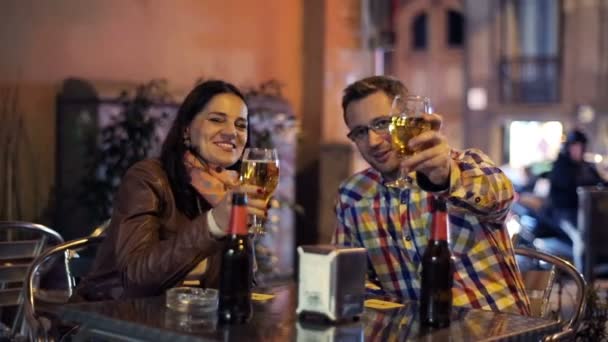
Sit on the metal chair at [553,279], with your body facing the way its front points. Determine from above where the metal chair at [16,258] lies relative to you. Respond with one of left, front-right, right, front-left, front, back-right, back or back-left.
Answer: front-right

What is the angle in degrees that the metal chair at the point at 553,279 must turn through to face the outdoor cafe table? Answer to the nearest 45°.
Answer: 0° — it already faces it

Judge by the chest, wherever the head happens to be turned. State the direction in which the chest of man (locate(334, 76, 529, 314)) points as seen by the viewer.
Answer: toward the camera

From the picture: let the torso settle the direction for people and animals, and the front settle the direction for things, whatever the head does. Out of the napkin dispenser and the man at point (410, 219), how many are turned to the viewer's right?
0

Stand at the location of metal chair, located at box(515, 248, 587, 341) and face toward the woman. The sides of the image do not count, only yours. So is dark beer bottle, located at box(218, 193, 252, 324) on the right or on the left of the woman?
left

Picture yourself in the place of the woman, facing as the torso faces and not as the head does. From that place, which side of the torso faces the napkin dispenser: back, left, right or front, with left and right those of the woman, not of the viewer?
front

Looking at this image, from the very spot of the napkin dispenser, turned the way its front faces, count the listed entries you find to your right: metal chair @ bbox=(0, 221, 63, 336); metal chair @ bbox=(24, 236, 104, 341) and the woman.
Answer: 3

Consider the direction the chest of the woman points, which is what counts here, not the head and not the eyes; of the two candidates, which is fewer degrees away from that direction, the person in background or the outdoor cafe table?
the outdoor cafe table

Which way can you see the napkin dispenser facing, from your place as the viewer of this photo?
facing the viewer and to the left of the viewer

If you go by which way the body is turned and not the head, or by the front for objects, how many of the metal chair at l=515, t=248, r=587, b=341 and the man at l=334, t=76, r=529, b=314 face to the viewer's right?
0

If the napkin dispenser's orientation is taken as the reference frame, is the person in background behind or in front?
behind
